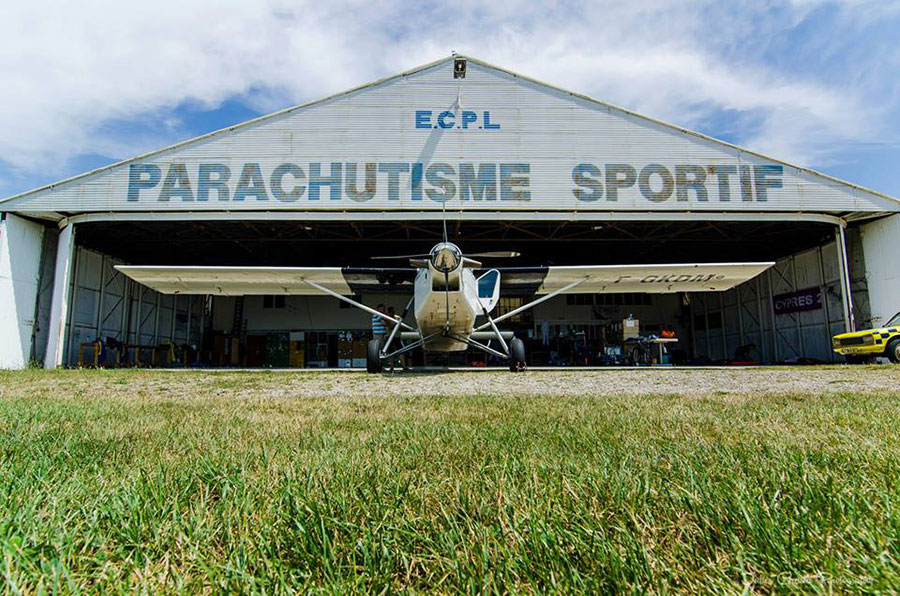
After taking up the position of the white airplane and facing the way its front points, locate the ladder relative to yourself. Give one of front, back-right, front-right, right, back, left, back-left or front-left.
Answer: back-right

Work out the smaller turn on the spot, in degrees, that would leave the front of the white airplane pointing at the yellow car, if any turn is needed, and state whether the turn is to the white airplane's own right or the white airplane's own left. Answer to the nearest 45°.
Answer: approximately 90° to the white airplane's own left

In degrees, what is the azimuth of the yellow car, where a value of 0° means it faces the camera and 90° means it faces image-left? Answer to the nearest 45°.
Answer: approximately 45°

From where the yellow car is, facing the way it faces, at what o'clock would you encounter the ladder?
The ladder is roughly at 1 o'clock from the yellow car.

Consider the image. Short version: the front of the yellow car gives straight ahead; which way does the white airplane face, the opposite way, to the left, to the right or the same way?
to the left

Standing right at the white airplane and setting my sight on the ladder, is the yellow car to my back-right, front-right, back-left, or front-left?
back-right

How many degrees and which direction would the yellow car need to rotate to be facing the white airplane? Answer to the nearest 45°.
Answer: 0° — it already faces it
